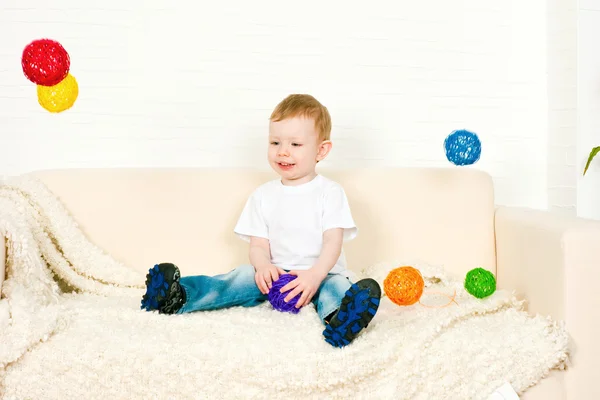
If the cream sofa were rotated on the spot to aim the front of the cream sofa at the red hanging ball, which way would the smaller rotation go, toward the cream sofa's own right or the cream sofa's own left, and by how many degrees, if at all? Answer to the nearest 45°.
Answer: approximately 45° to the cream sofa's own right

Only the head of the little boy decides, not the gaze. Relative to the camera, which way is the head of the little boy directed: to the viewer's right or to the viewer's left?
to the viewer's left

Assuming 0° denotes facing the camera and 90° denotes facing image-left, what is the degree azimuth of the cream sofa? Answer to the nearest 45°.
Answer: approximately 0°

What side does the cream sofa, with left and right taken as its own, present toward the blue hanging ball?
left
